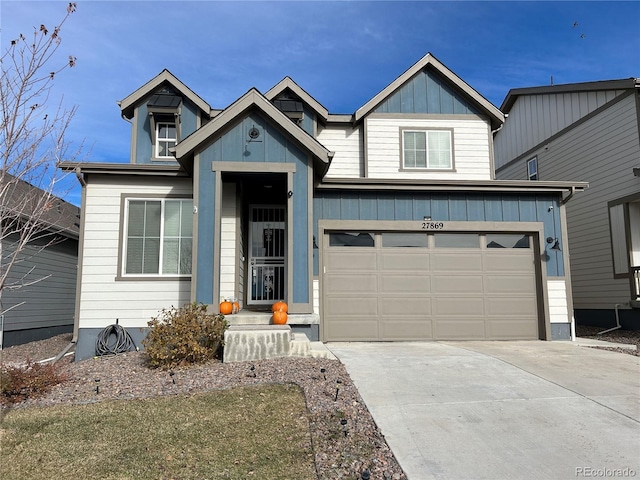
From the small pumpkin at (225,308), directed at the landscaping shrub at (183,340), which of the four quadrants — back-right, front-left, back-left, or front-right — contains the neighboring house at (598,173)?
back-left

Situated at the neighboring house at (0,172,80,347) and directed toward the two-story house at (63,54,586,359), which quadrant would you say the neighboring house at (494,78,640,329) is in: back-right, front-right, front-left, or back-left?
front-left

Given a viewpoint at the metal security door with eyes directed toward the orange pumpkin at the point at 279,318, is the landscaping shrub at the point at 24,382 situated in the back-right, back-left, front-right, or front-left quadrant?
front-right

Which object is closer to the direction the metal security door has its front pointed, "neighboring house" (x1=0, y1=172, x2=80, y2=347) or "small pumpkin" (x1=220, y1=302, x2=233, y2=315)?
the small pumpkin

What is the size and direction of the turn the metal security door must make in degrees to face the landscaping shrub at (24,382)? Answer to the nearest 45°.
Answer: approximately 45° to its right

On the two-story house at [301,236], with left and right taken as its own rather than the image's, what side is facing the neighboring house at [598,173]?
left

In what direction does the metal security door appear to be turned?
toward the camera

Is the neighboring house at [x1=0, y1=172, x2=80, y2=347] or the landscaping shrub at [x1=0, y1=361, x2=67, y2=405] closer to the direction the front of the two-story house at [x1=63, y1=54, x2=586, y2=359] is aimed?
the landscaping shrub

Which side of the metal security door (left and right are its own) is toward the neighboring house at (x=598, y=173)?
left

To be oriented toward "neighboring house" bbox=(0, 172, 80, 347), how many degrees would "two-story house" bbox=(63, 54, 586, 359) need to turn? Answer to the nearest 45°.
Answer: approximately 90° to its right

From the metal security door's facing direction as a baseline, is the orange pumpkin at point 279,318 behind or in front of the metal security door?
in front

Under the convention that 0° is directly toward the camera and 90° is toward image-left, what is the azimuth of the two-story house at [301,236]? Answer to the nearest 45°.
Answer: approximately 0°
